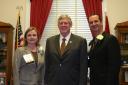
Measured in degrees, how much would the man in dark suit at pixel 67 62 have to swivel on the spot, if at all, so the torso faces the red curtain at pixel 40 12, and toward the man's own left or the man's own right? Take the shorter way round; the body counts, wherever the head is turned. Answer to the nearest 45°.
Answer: approximately 180°

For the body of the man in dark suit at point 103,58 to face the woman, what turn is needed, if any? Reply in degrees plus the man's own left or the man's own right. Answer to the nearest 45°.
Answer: approximately 45° to the man's own right

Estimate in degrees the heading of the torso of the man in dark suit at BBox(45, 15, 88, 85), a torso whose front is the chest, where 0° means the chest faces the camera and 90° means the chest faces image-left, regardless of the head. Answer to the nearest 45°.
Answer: approximately 0°

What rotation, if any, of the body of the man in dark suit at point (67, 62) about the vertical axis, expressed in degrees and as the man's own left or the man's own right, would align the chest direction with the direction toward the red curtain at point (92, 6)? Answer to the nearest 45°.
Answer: approximately 180°

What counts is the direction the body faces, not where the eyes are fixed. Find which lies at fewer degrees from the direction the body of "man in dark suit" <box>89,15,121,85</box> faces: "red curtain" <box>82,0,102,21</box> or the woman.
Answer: the woman

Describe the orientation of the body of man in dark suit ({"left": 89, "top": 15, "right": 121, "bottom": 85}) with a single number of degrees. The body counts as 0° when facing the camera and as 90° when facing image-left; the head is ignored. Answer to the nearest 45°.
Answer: approximately 45°

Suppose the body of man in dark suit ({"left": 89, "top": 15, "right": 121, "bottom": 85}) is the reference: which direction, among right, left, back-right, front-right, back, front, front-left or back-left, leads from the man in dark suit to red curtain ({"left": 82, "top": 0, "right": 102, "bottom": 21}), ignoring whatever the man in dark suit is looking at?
back-right
